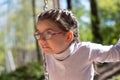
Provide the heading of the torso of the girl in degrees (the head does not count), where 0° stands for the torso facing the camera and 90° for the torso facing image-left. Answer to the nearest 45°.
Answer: approximately 45°

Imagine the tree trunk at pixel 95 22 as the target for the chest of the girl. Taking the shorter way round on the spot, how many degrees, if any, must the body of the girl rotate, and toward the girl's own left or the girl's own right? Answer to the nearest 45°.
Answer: approximately 135° to the girl's own right
